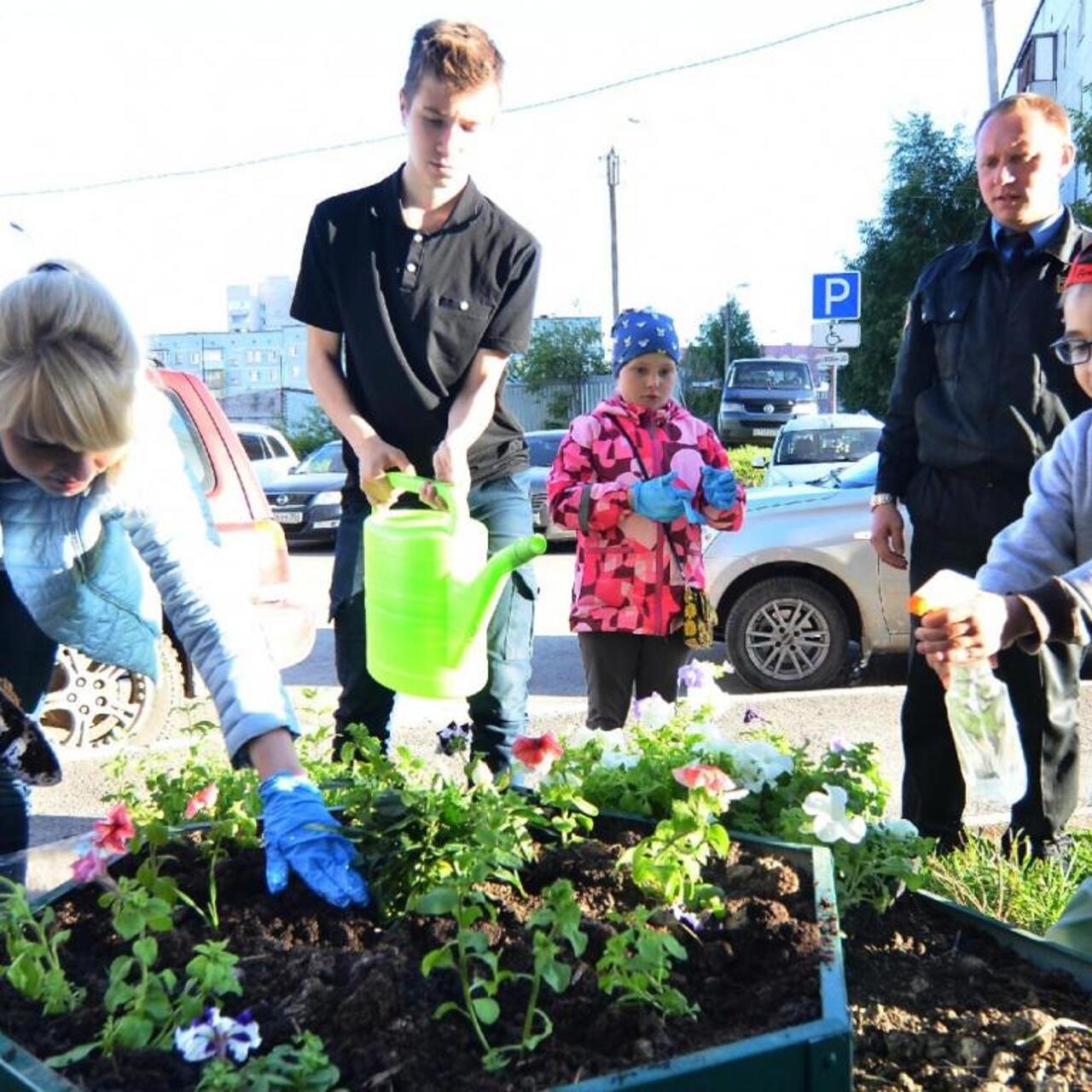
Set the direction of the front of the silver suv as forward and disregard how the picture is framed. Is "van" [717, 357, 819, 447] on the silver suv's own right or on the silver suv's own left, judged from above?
on the silver suv's own right

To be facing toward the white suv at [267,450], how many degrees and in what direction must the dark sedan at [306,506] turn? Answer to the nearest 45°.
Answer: approximately 135° to its right

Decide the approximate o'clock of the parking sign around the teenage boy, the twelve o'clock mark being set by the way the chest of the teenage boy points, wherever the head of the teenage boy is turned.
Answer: The parking sign is roughly at 7 o'clock from the teenage boy.

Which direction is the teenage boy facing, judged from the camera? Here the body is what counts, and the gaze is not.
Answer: toward the camera

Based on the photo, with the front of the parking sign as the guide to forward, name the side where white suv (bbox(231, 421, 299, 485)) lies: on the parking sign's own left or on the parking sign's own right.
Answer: on the parking sign's own right

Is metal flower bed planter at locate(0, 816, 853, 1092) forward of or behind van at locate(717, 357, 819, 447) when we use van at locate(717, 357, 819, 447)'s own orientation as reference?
forward

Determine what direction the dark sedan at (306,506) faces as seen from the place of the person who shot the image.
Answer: facing the viewer and to the left of the viewer

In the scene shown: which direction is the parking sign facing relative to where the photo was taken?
toward the camera

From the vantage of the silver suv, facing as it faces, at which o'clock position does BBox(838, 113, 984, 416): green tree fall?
The green tree is roughly at 3 o'clock from the silver suv.

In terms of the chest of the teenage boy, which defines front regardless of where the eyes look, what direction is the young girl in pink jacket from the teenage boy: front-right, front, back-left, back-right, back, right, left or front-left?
back-left

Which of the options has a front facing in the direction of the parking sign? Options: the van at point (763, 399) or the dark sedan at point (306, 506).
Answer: the van

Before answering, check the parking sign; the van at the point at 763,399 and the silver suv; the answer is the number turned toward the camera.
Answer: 2

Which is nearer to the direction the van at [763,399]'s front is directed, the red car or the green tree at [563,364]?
the red car

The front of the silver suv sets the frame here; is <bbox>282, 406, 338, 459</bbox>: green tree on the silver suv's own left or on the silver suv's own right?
on the silver suv's own right

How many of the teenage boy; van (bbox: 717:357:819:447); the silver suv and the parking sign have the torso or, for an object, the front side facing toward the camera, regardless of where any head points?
3

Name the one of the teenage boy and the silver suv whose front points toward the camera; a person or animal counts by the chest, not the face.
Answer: the teenage boy

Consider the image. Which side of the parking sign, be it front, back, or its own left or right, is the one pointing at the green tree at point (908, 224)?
back
